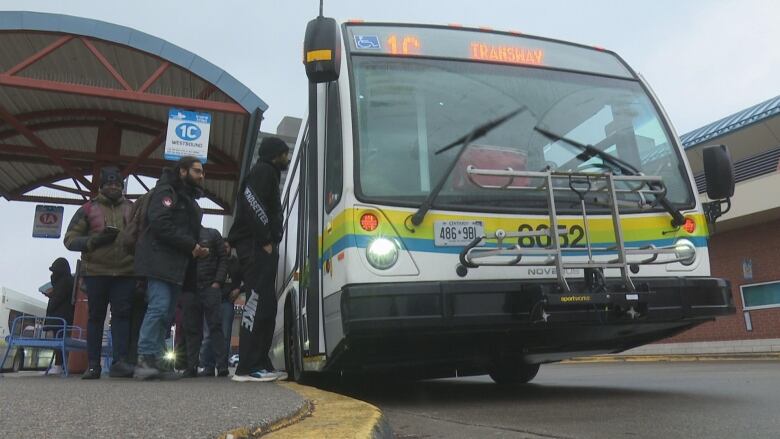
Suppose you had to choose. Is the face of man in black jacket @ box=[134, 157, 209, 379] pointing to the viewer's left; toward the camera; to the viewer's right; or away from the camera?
to the viewer's right

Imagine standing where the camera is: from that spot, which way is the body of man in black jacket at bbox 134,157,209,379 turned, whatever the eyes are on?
to the viewer's right

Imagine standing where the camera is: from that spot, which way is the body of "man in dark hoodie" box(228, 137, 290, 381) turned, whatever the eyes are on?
to the viewer's right

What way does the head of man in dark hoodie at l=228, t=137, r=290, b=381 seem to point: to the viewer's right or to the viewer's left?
to the viewer's right

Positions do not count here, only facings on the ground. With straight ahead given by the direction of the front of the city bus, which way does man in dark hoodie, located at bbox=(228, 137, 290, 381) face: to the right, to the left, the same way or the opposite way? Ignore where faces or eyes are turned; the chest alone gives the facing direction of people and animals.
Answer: to the left

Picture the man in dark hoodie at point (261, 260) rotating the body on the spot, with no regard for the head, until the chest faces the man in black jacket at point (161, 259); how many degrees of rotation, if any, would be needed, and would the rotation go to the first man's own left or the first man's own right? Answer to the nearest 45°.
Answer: approximately 180°

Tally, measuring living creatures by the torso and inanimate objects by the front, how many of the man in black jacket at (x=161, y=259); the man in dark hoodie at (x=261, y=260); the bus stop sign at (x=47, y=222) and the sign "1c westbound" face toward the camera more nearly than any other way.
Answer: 2

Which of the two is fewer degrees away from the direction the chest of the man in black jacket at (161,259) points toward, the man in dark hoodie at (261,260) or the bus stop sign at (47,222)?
the man in dark hoodie
